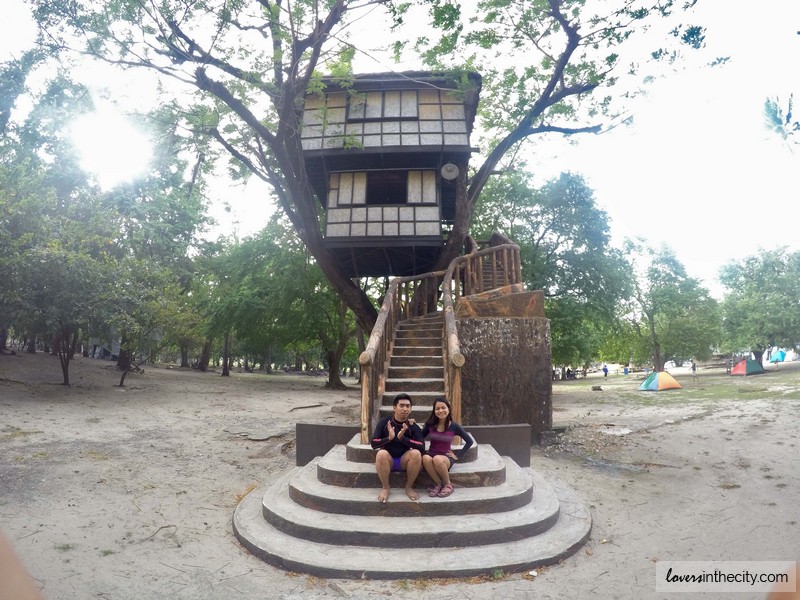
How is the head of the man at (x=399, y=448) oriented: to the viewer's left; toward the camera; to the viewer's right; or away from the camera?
toward the camera

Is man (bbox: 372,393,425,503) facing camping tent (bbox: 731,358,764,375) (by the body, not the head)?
no

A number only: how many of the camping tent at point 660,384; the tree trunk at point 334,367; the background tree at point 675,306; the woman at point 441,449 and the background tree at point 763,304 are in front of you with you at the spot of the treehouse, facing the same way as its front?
1

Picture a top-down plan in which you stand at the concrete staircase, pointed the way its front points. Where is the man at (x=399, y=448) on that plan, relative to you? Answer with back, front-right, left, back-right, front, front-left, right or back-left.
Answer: front

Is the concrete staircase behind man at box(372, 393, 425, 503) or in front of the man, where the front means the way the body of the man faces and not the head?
behind

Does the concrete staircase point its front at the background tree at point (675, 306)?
no

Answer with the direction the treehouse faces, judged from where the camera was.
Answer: facing the viewer

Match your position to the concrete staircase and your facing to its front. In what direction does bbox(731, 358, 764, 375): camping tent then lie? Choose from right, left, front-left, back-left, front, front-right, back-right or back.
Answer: back-left

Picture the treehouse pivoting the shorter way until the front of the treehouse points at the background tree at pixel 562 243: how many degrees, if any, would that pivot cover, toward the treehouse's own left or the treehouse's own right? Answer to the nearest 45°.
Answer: approximately 135° to the treehouse's own left

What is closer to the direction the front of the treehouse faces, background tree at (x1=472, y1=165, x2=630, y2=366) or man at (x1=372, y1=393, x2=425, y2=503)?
the man

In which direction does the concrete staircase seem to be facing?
toward the camera

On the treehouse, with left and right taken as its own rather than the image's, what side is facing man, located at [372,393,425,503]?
front

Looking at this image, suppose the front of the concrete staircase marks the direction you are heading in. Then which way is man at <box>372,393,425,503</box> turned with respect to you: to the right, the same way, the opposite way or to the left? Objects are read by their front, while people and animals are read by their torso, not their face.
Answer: the same way

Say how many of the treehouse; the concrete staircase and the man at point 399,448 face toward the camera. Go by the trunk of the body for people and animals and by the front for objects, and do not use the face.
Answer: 3

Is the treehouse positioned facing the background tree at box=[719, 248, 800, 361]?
no

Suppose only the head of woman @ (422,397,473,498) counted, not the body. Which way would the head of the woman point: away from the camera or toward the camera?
toward the camera

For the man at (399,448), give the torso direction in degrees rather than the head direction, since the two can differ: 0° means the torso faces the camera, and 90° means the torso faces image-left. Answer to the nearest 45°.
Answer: approximately 0°

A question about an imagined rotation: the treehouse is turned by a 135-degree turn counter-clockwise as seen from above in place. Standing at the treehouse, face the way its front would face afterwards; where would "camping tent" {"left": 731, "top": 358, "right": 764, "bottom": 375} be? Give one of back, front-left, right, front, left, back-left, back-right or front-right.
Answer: front
